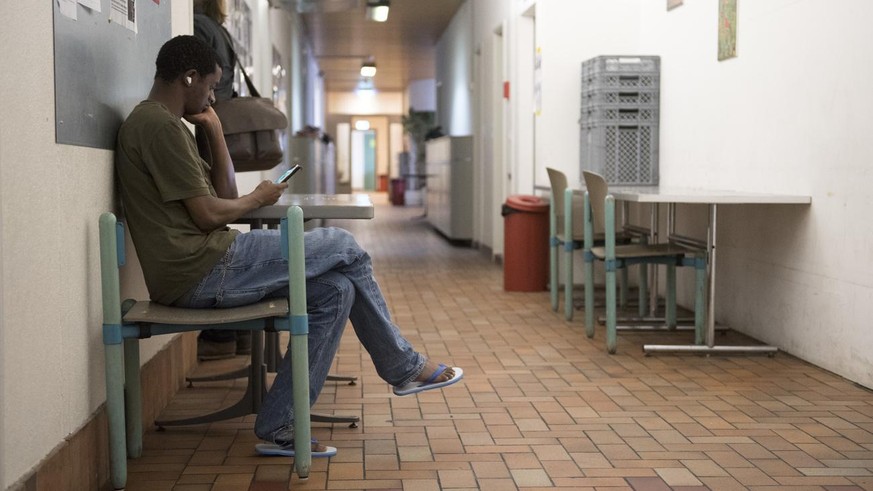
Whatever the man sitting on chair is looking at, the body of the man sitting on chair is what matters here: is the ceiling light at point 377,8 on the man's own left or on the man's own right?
on the man's own left

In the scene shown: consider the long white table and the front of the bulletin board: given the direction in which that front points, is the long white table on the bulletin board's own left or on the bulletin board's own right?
on the bulletin board's own left

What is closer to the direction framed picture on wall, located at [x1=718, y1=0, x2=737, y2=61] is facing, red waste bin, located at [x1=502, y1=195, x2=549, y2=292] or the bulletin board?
the bulletin board

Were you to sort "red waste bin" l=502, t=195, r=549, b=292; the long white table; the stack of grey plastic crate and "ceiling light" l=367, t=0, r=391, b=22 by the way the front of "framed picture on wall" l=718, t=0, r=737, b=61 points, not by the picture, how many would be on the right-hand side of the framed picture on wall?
3

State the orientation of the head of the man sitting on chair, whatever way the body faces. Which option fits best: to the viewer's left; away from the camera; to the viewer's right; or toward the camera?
to the viewer's right

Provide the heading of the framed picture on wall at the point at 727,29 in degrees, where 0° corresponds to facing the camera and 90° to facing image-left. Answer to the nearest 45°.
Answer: approximately 45°

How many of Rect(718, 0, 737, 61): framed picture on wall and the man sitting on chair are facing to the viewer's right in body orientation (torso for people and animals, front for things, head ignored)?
1

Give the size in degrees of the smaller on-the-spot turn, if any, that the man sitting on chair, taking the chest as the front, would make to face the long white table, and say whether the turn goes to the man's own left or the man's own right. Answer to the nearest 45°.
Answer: approximately 45° to the man's own left

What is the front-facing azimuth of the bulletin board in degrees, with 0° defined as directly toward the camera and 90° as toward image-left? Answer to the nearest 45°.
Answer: approximately 315°

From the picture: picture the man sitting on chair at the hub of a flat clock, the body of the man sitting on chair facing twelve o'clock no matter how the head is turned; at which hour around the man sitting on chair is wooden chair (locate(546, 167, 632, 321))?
The wooden chair is roughly at 10 o'clock from the man sitting on chair.

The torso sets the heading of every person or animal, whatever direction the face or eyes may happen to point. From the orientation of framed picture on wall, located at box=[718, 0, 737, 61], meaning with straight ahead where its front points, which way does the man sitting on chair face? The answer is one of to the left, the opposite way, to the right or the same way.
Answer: the opposite way

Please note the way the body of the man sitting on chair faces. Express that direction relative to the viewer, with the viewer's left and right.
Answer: facing to the right of the viewer
